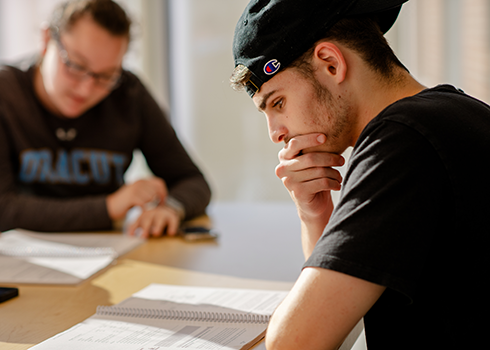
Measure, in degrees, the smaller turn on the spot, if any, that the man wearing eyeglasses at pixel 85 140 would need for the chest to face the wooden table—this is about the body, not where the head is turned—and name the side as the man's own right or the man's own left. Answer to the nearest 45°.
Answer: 0° — they already face it

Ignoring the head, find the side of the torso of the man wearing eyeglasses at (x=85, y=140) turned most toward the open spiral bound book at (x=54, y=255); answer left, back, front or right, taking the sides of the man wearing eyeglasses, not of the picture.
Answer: front

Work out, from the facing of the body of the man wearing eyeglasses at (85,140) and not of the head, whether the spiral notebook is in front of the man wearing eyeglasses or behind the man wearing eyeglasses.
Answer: in front

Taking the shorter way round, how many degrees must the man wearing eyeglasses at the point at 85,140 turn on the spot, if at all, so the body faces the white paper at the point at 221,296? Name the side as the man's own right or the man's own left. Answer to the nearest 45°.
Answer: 0° — they already face it

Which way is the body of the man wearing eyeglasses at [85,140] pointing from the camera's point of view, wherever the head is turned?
toward the camera

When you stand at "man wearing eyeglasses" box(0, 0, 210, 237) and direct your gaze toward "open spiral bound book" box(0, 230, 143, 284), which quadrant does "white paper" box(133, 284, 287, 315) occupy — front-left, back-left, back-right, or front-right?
front-left
